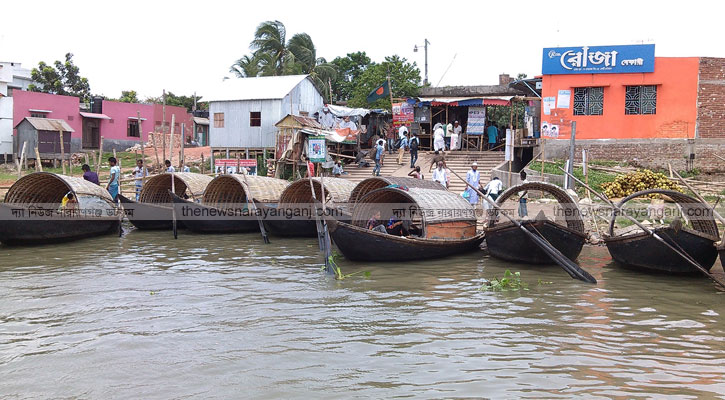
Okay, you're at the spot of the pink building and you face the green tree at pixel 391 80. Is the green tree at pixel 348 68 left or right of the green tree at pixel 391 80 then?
left

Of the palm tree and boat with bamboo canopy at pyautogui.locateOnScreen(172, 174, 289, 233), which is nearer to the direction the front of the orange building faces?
the boat with bamboo canopy

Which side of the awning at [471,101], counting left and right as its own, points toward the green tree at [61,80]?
right

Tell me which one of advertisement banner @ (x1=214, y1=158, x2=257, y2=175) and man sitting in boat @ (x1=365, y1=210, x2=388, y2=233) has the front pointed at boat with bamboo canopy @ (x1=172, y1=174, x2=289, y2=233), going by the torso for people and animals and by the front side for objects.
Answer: the advertisement banner

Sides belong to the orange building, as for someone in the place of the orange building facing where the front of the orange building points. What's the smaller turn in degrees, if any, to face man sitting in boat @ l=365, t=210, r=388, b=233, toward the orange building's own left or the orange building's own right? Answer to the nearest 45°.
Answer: approximately 45° to the orange building's own right

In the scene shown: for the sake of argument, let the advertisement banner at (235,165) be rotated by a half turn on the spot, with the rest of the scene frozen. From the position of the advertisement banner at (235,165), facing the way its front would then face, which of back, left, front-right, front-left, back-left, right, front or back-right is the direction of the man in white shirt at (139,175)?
back-left

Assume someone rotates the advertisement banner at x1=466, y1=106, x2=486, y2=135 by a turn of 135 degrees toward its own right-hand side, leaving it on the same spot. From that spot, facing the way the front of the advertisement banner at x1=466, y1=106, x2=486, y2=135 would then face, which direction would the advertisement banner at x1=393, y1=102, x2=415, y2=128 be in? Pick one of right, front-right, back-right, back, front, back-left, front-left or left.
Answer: front-left

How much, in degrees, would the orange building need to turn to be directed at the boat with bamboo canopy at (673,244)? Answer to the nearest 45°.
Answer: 0° — it already faces it

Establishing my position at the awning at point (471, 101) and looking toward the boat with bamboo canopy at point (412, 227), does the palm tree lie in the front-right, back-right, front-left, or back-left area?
back-right

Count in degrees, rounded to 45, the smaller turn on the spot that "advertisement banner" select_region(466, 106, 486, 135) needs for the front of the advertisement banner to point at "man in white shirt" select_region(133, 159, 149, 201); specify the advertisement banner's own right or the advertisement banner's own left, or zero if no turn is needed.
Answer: approximately 45° to the advertisement banner's own right

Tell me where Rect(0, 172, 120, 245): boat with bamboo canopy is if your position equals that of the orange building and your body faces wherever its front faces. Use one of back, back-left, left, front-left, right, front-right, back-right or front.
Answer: front-right

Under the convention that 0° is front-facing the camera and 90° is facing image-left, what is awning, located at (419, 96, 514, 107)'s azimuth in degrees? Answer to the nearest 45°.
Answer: approximately 0°

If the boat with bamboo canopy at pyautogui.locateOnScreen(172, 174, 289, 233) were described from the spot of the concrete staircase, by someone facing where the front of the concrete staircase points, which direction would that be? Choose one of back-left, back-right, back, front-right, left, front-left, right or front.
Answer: front-right
